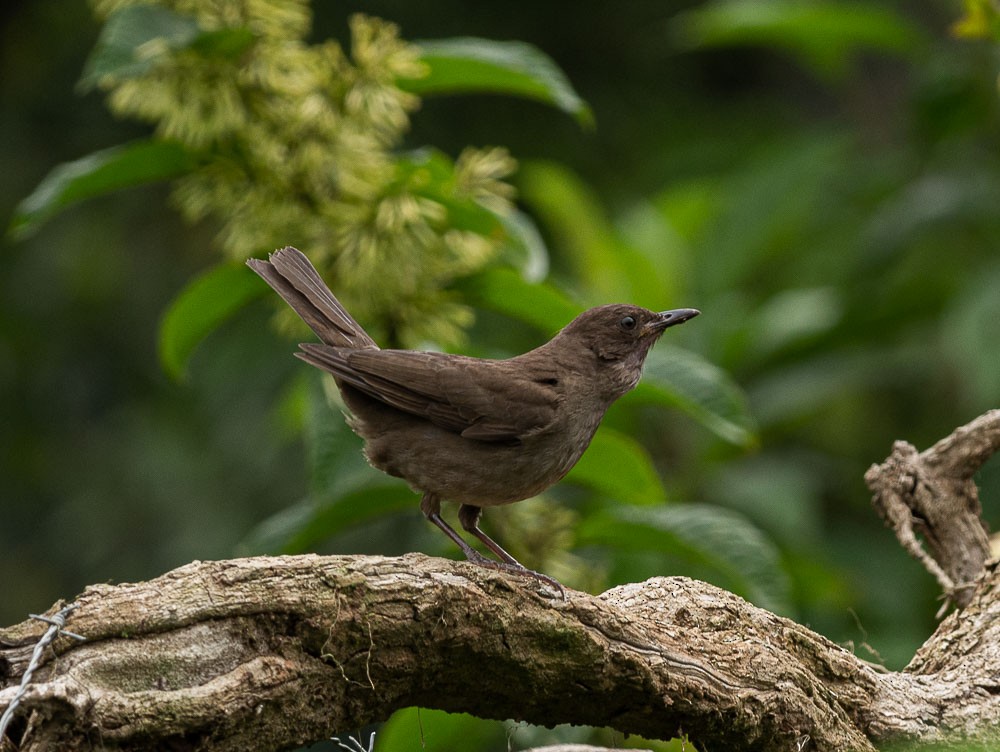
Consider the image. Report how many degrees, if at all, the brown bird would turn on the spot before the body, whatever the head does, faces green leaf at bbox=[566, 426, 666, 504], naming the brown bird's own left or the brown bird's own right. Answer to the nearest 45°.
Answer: approximately 45° to the brown bird's own left

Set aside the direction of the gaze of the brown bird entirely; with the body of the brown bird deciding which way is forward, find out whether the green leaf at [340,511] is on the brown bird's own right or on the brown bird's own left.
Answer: on the brown bird's own left

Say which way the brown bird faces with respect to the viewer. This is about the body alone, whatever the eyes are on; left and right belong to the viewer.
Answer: facing to the right of the viewer

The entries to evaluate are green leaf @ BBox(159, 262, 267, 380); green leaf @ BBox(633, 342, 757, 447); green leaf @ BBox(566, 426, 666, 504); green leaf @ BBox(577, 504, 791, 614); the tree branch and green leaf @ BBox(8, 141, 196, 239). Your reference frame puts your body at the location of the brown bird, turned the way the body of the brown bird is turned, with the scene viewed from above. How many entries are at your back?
2

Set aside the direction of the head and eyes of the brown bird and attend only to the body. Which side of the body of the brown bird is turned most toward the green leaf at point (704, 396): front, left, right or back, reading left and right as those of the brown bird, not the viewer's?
front

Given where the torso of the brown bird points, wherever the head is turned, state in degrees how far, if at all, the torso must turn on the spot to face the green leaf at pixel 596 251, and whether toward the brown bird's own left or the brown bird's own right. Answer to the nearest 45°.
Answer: approximately 90° to the brown bird's own left

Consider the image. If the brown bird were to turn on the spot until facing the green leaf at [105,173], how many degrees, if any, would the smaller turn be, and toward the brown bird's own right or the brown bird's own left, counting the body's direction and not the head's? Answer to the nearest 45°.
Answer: approximately 180°

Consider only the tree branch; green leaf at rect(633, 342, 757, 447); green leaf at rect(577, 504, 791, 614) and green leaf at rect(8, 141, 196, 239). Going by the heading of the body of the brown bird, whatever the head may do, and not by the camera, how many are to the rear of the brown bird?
1

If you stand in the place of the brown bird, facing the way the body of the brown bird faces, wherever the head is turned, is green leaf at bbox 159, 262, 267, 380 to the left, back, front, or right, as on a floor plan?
back
